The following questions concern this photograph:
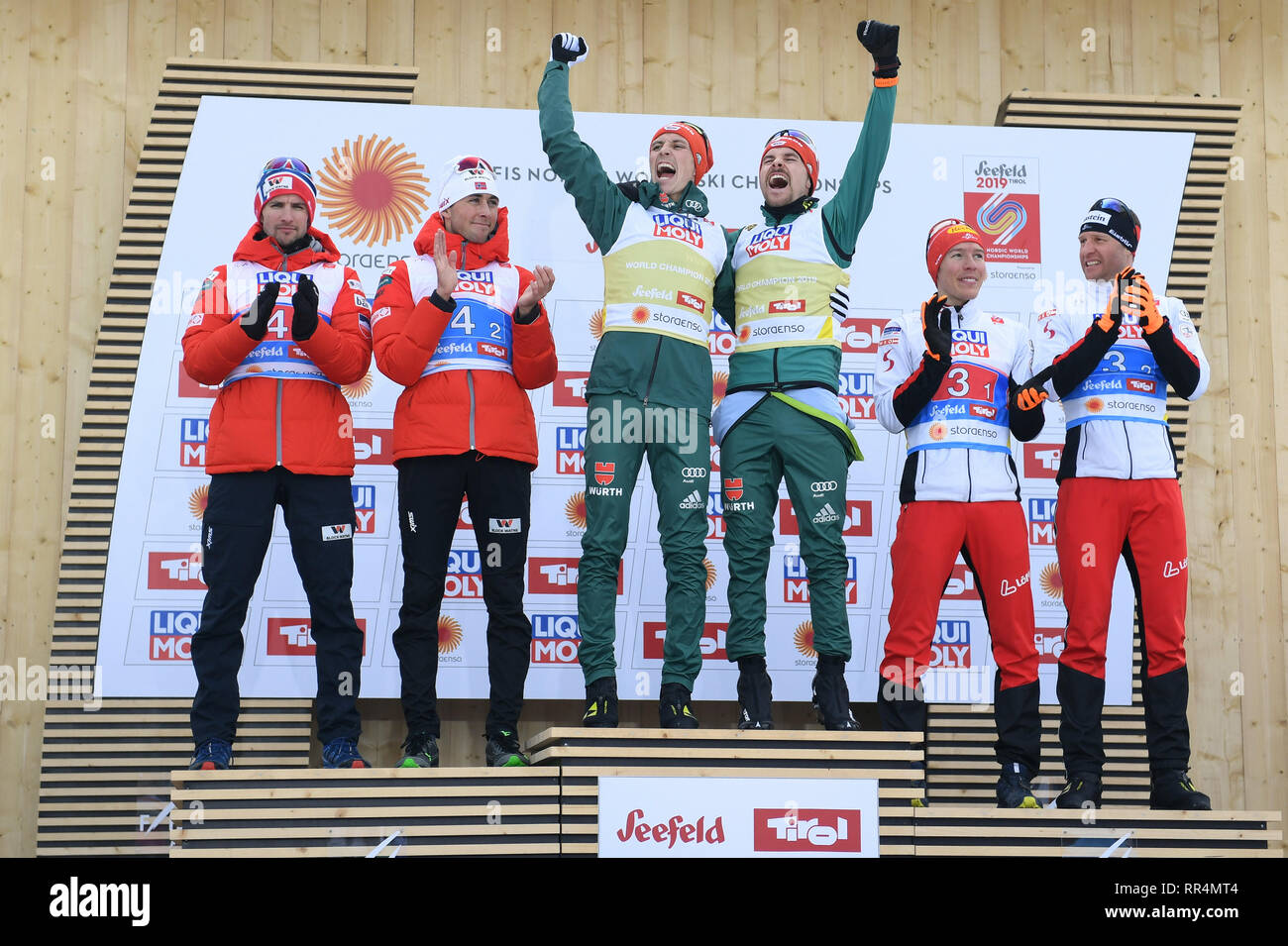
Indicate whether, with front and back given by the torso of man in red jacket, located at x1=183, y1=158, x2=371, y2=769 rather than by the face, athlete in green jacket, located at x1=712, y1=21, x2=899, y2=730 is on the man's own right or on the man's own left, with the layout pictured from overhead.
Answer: on the man's own left

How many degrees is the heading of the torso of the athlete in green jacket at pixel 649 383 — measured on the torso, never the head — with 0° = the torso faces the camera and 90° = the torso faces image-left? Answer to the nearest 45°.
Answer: approximately 0°

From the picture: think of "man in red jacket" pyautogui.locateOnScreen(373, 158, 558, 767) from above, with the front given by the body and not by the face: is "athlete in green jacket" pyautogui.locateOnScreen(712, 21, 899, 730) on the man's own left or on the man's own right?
on the man's own left

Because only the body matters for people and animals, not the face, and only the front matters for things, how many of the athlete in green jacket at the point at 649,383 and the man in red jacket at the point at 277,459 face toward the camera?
2

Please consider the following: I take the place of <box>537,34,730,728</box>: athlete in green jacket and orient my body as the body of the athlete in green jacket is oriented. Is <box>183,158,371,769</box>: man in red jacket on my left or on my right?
on my right
